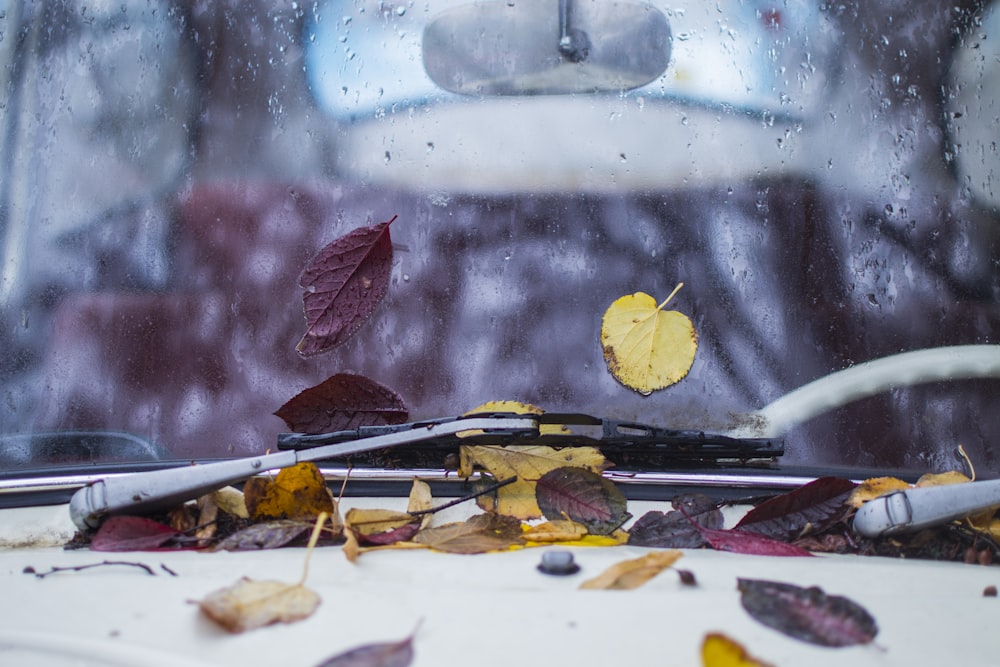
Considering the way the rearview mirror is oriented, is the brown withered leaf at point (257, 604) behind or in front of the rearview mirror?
behind

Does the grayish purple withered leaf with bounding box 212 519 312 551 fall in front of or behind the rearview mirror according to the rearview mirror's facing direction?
behind

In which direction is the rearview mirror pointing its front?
away from the camera

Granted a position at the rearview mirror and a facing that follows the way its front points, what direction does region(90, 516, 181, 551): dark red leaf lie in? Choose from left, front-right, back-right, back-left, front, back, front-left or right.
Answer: back-left

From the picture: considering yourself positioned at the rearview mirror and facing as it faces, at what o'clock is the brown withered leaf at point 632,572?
The brown withered leaf is roughly at 6 o'clock from the rearview mirror.
